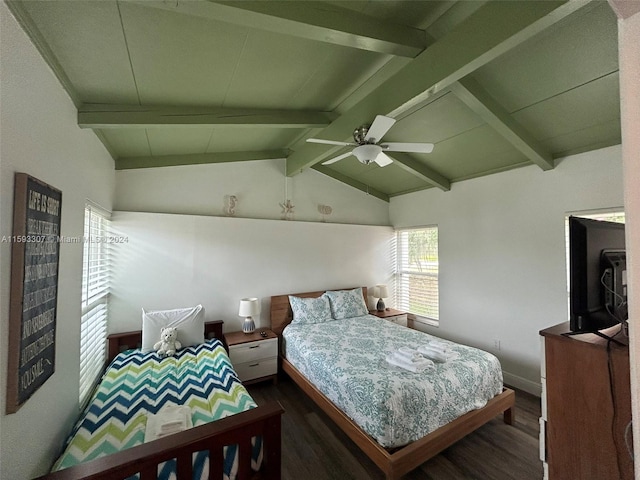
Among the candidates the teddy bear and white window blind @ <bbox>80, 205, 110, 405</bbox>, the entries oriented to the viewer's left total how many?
0

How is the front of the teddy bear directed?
toward the camera

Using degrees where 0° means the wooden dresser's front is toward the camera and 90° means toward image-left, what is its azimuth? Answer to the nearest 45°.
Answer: approximately 90°

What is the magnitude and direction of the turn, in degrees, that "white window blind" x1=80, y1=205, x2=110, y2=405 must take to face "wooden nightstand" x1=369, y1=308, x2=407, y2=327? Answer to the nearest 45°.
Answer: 0° — it already faces it

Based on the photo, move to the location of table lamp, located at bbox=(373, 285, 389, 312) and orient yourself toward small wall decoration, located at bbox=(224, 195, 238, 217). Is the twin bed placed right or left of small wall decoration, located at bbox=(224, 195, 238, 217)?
left

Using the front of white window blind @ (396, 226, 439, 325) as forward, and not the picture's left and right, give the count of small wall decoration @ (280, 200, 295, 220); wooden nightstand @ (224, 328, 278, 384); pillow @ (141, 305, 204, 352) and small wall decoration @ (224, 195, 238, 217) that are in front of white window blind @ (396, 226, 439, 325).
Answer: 4

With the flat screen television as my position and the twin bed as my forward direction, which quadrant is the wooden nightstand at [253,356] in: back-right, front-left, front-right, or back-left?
front-right

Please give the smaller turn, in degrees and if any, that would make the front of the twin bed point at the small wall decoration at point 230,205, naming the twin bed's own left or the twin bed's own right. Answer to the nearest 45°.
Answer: approximately 180°

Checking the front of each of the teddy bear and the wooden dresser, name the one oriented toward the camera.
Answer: the teddy bear

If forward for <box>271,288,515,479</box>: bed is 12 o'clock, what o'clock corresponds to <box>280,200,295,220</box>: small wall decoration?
The small wall decoration is roughly at 6 o'clock from the bed.

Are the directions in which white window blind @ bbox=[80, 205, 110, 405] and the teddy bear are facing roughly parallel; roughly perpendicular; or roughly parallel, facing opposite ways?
roughly perpendicular

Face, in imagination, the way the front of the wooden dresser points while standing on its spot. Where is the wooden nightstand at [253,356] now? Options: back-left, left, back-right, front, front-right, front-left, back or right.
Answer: front

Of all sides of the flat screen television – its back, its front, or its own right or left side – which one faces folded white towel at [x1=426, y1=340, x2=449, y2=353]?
front

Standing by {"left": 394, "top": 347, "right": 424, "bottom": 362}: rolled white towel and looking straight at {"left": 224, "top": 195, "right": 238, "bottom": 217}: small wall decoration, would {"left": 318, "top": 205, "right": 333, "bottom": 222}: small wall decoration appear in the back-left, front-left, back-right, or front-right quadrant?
front-right

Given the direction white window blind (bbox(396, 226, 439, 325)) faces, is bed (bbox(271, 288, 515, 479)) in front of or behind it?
in front
